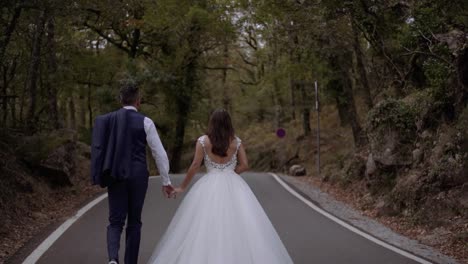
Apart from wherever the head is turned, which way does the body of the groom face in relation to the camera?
away from the camera

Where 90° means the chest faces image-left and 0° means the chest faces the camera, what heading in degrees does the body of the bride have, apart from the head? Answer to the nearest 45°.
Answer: approximately 180°

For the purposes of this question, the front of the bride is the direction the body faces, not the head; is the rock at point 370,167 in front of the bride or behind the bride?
in front

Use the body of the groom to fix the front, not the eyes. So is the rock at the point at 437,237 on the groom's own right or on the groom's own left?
on the groom's own right

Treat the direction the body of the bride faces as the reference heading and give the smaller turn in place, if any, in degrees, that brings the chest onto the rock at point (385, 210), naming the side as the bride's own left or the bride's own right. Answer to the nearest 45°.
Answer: approximately 45° to the bride's own right

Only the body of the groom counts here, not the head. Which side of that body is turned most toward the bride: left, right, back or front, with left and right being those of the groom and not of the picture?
right

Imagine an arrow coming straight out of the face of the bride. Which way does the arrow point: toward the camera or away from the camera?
away from the camera

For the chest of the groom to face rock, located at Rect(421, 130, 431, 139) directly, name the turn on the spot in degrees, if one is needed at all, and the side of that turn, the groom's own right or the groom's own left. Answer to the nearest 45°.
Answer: approximately 45° to the groom's own right

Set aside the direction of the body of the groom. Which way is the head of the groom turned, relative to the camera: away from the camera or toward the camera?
away from the camera

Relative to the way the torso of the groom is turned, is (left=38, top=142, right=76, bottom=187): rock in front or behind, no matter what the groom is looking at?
in front

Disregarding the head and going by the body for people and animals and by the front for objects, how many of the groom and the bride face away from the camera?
2

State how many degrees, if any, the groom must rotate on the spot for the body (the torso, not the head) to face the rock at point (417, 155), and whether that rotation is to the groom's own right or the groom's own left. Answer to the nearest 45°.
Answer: approximately 45° to the groom's own right

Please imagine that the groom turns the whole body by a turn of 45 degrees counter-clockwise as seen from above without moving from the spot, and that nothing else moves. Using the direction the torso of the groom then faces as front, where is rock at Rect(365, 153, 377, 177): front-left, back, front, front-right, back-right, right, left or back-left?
right

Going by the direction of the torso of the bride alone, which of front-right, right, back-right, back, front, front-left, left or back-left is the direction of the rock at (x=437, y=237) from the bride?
front-right
